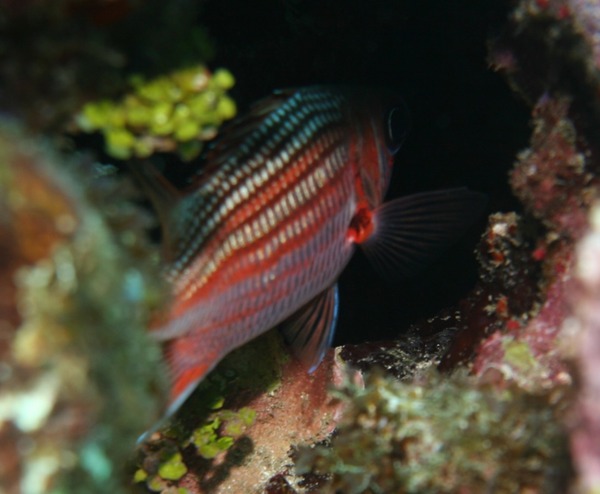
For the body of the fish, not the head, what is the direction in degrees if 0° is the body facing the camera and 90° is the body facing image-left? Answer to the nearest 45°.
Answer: approximately 225°
